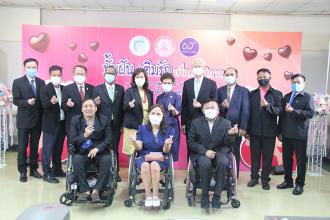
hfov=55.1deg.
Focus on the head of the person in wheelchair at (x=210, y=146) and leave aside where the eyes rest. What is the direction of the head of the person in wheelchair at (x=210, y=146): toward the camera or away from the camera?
toward the camera

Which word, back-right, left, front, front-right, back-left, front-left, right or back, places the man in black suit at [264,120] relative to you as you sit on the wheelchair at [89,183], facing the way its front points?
left

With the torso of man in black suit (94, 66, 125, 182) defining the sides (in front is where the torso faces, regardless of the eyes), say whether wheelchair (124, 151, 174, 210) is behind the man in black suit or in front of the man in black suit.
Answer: in front

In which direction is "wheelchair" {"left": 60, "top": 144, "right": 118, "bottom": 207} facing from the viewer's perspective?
toward the camera

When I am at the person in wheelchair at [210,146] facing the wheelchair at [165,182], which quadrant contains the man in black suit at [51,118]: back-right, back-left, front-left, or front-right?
front-right

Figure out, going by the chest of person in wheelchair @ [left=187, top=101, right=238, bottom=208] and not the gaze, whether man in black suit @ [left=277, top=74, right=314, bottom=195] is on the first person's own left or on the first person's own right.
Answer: on the first person's own left

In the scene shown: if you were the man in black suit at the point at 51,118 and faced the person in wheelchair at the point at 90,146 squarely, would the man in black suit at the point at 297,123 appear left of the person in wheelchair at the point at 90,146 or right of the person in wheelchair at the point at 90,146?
left

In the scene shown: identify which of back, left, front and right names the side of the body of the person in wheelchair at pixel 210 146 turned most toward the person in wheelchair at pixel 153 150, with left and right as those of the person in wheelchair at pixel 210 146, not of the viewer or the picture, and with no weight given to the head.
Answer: right

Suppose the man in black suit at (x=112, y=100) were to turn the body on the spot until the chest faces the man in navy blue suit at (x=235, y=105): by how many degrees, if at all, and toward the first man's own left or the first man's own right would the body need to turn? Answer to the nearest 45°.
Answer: approximately 90° to the first man's own left

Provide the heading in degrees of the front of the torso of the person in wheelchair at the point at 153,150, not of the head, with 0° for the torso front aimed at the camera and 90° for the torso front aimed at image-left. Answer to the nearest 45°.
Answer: approximately 0°

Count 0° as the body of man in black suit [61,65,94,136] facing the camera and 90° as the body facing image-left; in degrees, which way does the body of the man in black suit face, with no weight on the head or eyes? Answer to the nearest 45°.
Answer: approximately 0°

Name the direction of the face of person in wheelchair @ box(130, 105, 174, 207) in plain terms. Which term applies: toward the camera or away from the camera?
toward the camera

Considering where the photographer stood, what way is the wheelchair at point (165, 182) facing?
facing the viewer

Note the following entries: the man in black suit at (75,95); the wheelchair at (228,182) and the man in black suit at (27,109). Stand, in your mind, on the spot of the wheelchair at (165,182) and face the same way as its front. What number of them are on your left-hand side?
1
